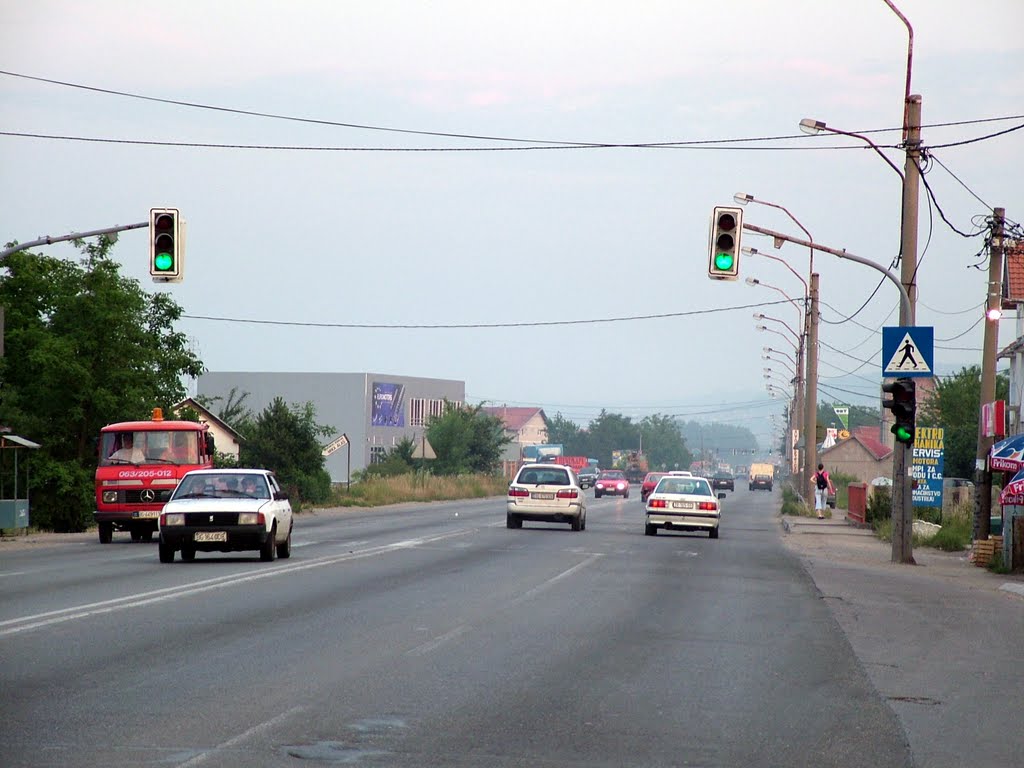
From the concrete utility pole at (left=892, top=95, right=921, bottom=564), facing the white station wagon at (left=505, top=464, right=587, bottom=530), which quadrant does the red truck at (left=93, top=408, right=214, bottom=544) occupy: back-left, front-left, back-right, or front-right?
front-left

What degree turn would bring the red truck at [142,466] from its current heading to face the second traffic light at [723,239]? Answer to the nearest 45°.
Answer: approximately 45° to its left

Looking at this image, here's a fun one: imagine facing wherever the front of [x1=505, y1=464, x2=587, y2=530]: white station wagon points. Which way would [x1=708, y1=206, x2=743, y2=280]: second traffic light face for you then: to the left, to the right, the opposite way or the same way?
the opposite way

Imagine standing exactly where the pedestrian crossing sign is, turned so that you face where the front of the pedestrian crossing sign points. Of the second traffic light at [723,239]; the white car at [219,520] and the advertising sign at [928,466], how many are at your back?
1

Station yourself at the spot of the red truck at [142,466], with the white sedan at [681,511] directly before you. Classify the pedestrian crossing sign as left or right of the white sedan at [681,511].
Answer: right

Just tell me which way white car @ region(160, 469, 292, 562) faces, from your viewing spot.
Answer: facing the viewer

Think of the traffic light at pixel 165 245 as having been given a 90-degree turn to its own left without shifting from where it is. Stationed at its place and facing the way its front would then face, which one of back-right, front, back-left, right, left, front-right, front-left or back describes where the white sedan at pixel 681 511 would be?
front-left

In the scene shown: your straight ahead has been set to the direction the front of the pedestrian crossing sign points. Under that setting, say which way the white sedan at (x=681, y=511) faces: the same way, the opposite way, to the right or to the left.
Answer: the opposite way

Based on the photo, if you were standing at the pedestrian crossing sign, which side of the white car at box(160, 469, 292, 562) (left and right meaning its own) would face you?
left

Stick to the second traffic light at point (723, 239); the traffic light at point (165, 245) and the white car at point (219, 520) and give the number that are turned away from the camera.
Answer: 0

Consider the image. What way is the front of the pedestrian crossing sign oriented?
toward the camera

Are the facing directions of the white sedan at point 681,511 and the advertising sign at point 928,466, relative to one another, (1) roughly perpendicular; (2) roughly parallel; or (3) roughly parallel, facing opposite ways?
roughly parallel, facing opposite ways

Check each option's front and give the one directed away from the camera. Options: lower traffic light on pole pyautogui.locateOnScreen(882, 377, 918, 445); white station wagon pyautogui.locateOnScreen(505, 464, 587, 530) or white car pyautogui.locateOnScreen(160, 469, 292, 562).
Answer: the white station wagon

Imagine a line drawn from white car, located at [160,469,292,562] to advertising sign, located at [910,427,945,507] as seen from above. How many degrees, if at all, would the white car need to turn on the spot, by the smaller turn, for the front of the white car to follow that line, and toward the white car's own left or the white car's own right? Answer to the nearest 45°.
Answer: approximately 135° to the white car's own left

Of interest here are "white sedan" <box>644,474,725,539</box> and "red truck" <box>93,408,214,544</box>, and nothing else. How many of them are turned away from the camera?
1

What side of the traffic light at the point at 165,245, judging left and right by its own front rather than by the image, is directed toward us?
front

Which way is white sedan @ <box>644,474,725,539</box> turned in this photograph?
away from the camera

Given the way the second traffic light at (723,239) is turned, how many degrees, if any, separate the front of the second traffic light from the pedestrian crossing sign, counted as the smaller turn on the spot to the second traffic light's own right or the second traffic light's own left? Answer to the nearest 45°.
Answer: approximately 135° to the second traffic light's own left

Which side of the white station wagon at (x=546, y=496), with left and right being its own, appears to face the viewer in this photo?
back

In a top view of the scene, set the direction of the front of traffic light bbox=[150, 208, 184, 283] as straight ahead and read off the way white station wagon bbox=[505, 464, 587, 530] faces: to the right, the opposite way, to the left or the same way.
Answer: the opposite way
